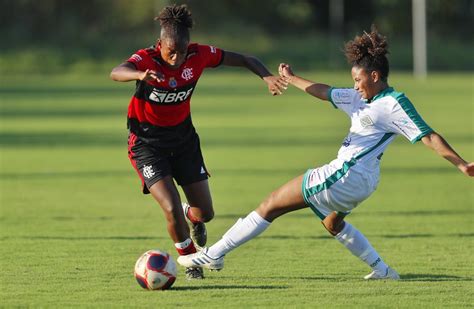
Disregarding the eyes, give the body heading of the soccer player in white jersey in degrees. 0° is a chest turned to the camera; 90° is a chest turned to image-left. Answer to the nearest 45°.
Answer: approximately 45°

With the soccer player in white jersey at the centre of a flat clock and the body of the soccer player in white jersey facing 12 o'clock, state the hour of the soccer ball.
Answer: The soccer ball is roughly at 1 o'clock from the soccer player in white jersey.

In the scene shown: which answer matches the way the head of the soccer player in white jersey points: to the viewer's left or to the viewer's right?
to the viewer's left

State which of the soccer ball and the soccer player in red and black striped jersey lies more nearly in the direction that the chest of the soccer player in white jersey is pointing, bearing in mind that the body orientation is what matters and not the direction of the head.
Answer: the soccer ball
